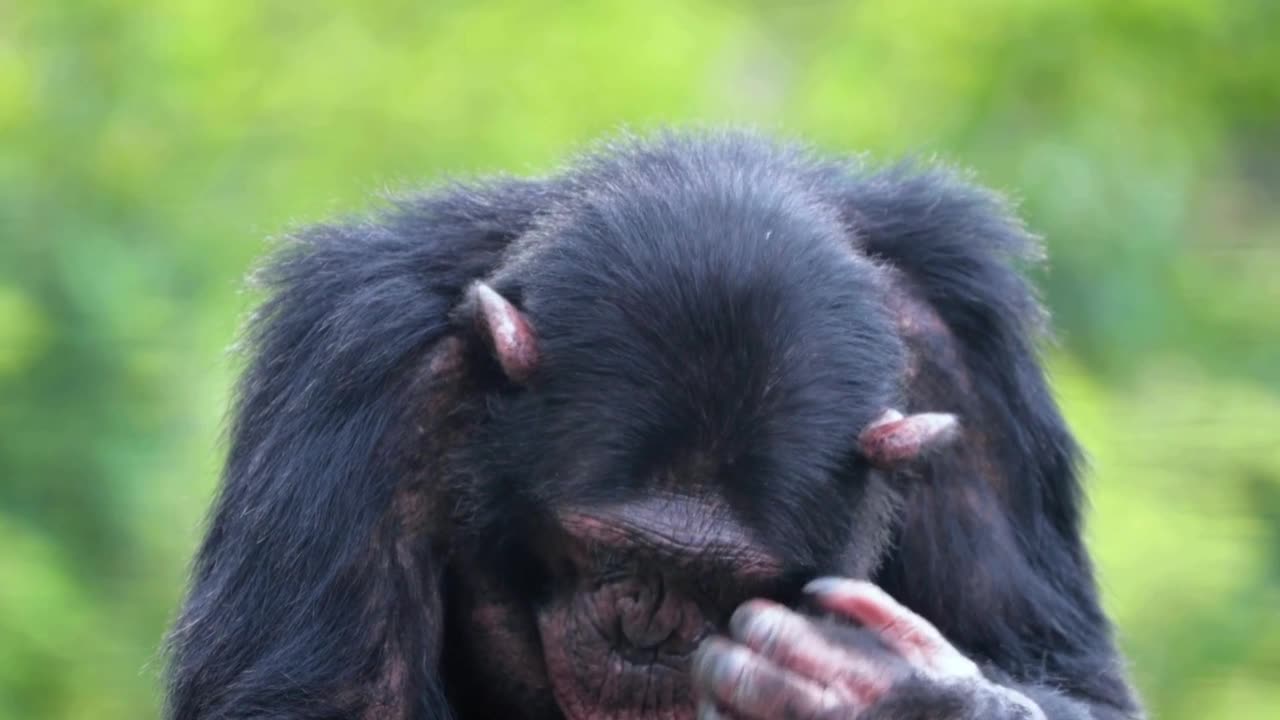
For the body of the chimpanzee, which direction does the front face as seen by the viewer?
toward the camera
